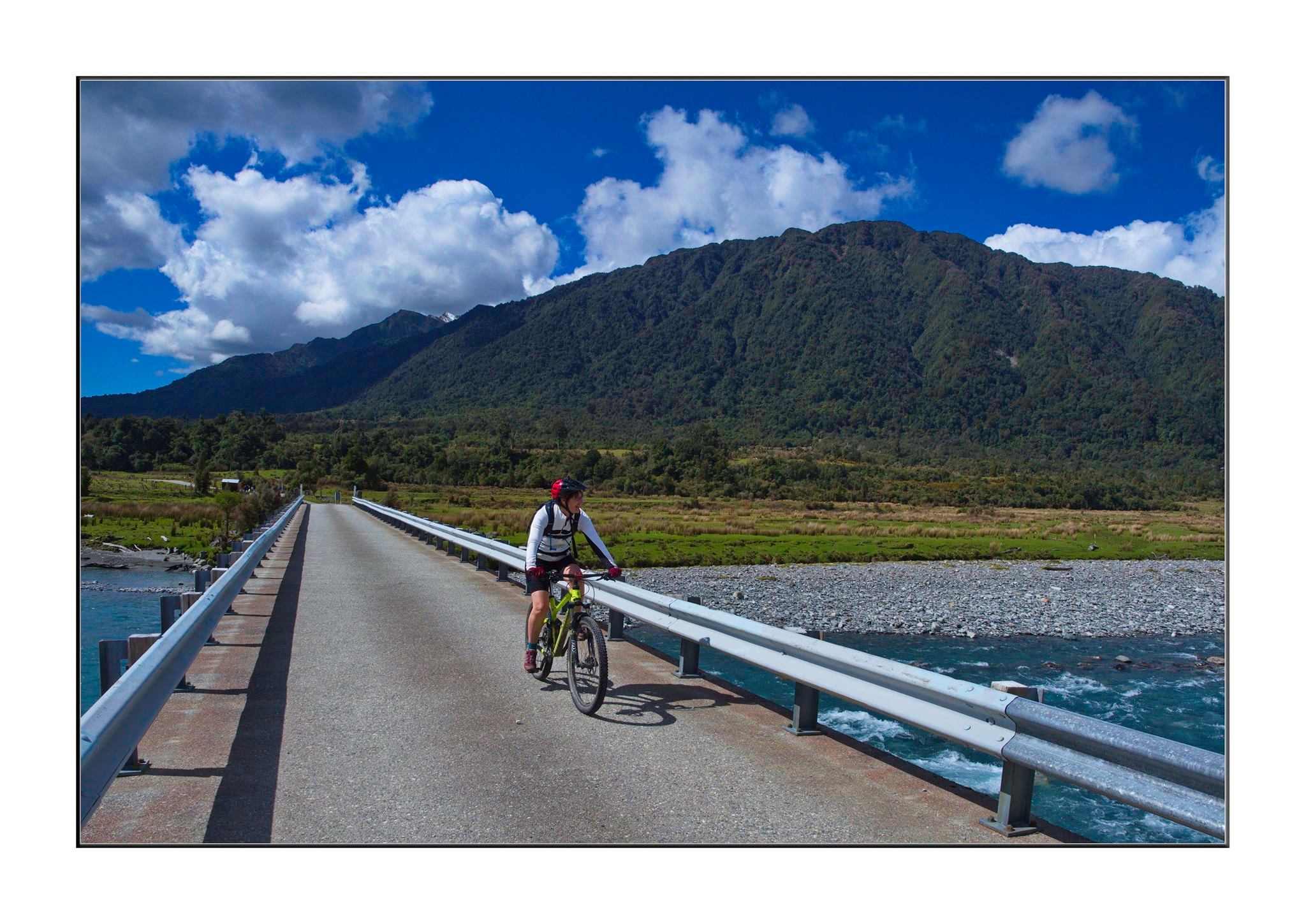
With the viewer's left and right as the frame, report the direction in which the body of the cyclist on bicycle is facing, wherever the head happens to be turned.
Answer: facing the viewer and to the right of the viewer

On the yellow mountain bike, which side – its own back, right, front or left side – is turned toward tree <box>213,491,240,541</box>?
back

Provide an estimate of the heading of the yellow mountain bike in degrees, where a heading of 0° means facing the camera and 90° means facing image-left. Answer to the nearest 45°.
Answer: approximately 315°

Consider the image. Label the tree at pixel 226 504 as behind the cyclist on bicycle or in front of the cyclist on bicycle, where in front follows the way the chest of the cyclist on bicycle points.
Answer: behind

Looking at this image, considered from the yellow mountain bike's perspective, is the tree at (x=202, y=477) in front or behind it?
behind

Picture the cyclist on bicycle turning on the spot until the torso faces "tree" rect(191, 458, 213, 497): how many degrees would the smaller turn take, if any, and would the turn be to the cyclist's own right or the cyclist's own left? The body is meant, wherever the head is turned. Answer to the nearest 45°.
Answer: approximately 180°
